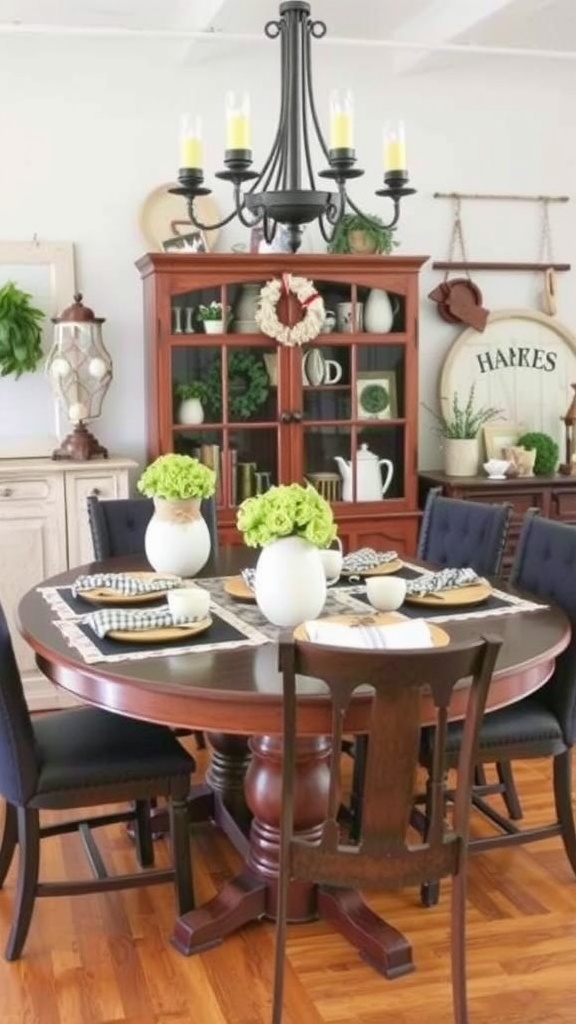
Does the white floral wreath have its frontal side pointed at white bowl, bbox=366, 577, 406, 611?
yes

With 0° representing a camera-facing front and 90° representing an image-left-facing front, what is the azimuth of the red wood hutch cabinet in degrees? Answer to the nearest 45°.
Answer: approximately 0°

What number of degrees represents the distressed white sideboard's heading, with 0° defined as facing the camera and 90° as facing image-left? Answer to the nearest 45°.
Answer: approximately 0°

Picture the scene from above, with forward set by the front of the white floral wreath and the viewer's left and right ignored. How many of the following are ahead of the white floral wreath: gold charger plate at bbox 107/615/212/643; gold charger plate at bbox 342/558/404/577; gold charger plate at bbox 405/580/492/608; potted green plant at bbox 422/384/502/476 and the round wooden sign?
3

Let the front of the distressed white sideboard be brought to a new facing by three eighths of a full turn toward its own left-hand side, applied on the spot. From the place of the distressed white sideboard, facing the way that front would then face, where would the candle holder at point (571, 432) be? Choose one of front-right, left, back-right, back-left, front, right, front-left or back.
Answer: front-right

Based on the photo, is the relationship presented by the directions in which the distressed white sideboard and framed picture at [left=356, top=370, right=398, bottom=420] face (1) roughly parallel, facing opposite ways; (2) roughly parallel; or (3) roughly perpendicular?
roughly parallel

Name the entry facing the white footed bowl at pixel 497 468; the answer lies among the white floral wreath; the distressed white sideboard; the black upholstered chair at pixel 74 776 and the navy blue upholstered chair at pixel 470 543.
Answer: the black upholstered chair at pixel 74 776

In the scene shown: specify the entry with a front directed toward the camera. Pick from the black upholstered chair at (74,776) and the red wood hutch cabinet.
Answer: the red wood hutch cabinet

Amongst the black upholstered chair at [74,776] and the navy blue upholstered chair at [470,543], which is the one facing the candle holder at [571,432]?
the black upholstered chair at [74,776]

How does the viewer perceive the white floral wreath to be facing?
facing the viewer

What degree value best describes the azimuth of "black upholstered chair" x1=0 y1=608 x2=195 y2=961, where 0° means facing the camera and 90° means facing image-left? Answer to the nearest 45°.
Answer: approximately 225°

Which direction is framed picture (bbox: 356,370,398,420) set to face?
toward the camera

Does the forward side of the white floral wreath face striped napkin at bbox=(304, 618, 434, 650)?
yes

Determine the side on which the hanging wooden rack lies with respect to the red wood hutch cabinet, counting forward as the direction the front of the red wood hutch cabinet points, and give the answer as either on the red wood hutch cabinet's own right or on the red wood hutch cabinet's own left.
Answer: on the red wood hutch cabinet's own left

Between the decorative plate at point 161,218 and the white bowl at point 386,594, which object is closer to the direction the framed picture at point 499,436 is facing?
the white bowl

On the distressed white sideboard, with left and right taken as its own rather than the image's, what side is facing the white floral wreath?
left

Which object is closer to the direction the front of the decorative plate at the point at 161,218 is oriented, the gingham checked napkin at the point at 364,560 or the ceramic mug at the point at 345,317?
the gingham checked napkin

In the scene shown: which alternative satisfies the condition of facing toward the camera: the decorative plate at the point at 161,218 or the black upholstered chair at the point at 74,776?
the decorative plate

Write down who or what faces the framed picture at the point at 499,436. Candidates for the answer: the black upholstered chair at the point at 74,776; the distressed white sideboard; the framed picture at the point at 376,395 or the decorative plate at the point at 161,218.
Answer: the black upholstered chair
